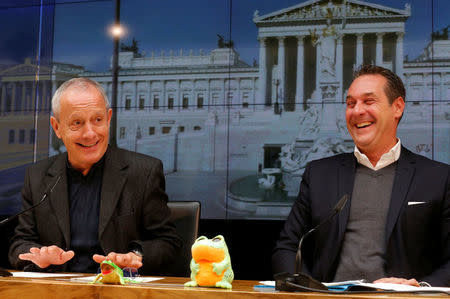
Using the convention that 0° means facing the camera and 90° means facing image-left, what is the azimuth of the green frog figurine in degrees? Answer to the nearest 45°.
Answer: approximately 45°

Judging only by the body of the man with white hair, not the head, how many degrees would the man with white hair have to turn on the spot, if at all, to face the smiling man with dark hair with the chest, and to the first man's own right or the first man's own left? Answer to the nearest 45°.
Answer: approximately 90° to the first man's own left

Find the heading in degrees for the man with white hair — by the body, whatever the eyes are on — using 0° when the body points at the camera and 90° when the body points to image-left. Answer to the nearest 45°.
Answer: approximately 0°

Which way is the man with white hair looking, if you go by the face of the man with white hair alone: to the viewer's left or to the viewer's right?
to the viewer's right

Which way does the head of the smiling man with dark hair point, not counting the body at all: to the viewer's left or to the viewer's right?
to the viewer's left

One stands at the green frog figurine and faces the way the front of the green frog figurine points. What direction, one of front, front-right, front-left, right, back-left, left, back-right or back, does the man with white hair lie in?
back-right

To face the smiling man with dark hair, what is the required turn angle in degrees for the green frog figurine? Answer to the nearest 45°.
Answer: approximately 180°

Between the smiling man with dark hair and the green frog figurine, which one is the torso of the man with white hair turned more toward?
the green frog figurine
